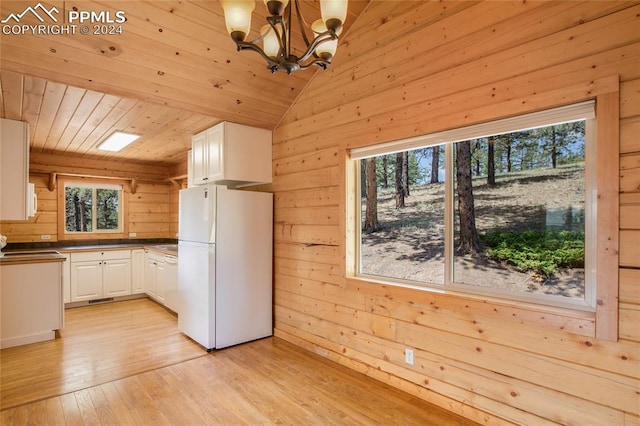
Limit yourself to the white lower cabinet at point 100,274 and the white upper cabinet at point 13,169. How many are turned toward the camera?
1

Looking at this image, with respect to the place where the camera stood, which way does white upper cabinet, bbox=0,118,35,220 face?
facing to the right of the viewer

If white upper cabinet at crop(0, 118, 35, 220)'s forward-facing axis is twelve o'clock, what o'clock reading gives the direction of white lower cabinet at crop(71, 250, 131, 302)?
The white lower cabinet is roughly at 10 o'clock from the white upper cabinet.

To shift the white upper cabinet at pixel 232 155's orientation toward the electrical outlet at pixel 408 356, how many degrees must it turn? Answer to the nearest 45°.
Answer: approximately 90° to its left

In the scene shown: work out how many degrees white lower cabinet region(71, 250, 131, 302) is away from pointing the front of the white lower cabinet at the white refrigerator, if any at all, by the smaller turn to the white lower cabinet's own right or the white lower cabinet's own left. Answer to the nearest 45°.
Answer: approximately 45° to the white lower cabinet's own left

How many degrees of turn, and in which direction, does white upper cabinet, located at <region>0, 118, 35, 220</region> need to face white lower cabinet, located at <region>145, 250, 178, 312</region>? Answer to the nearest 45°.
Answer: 0° — it already faces it

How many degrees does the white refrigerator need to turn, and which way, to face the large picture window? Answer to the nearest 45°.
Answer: approximately 90° to its left

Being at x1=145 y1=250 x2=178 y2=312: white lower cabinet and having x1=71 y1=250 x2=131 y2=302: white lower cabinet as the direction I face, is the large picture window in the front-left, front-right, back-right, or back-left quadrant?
back-left
